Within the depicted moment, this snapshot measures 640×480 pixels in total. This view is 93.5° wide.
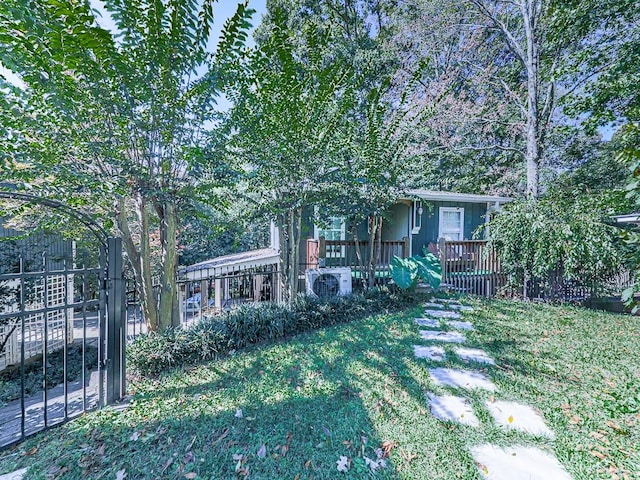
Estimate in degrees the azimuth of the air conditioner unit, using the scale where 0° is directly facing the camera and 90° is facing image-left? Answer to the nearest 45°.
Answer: approximately 0°

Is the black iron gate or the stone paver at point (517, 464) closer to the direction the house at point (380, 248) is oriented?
the stone paver

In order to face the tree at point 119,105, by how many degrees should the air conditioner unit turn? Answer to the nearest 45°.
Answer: approximately 45° to its right

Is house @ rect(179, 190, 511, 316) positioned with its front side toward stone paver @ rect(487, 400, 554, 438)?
yes

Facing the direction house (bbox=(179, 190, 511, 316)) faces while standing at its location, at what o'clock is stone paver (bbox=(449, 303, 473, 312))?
The stone paver is roughly at 11 o'clock from the house.

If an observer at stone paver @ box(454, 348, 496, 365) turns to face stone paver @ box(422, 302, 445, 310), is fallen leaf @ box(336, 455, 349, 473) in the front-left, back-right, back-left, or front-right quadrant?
back-left

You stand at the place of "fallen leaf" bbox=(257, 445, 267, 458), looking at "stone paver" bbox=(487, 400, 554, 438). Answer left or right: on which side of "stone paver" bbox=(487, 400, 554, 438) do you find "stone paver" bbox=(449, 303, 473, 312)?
left

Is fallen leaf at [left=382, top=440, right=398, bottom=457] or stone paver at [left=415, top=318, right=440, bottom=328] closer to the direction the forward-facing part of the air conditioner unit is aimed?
the fallen leaf
